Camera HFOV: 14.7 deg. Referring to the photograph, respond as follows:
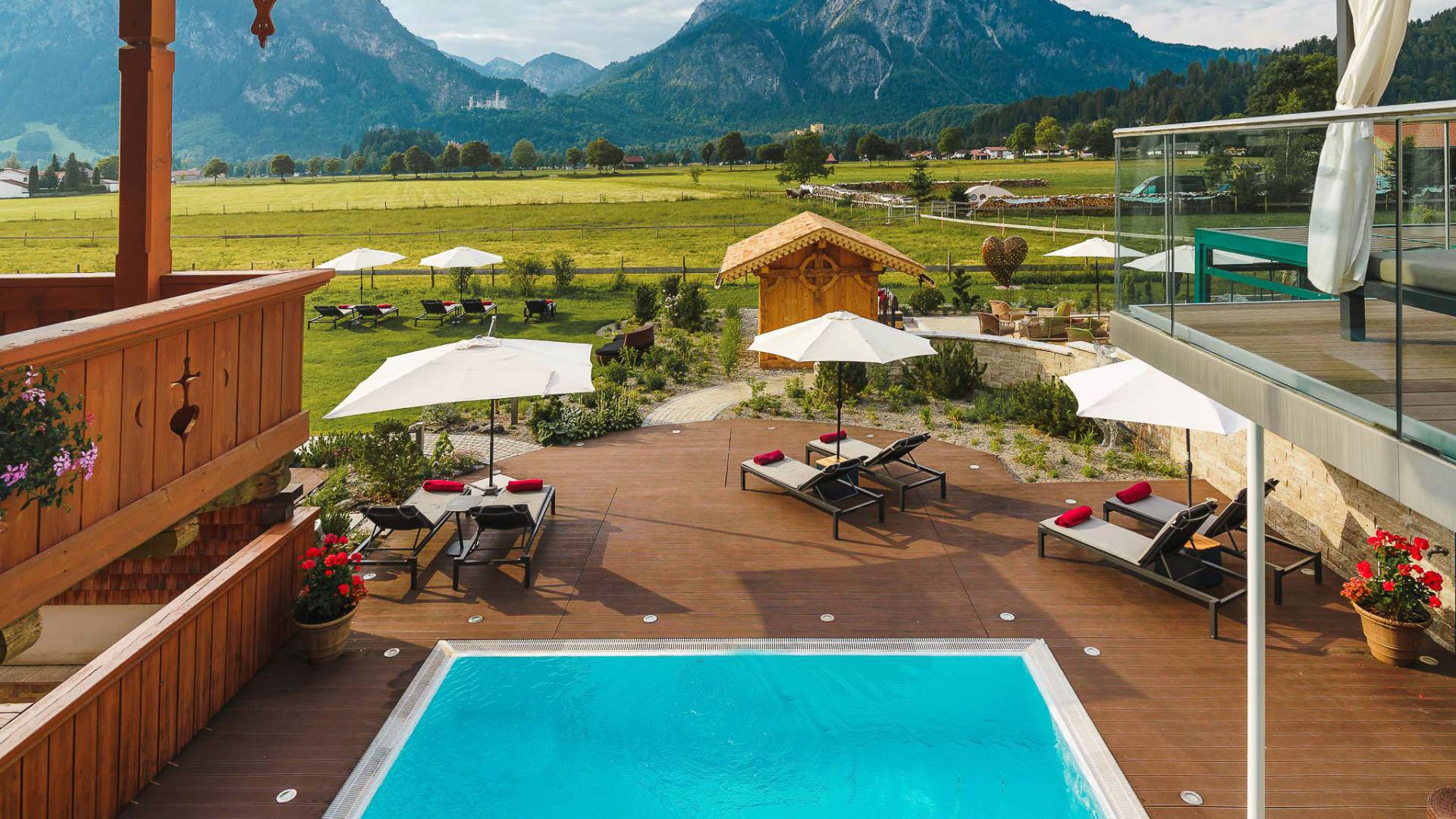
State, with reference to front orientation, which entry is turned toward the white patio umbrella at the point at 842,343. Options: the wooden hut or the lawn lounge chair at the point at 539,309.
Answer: the wooden hut

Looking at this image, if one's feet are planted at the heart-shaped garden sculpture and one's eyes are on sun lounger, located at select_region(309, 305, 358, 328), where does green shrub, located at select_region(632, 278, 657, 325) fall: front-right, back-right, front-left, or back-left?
front-left

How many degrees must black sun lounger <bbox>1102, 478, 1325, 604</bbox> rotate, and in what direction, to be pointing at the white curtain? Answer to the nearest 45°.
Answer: approximately 135° to its left

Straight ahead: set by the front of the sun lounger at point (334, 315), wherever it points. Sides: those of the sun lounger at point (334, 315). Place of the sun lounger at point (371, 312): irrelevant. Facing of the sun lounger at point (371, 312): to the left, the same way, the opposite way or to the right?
the same way

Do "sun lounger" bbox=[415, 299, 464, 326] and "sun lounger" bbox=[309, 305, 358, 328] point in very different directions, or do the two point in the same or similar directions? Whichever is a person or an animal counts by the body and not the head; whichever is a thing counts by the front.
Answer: same or similar directions

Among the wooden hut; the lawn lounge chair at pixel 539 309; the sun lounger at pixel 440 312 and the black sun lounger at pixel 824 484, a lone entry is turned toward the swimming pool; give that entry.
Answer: the wooden hut

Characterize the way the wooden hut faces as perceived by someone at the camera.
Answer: facing the viewer
